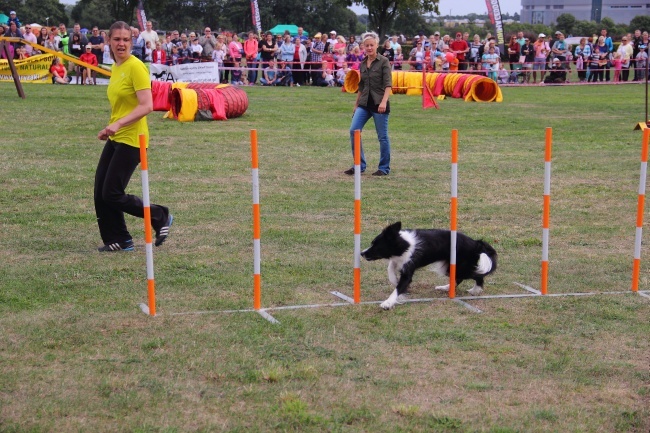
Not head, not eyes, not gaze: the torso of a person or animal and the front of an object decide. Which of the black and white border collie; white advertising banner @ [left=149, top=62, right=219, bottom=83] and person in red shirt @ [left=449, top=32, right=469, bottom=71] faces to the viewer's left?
the black and white border collie

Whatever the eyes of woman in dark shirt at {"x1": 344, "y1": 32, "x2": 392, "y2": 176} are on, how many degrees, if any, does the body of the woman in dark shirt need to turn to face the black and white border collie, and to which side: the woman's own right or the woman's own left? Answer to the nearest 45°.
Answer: approximately 45° to the woman's own left

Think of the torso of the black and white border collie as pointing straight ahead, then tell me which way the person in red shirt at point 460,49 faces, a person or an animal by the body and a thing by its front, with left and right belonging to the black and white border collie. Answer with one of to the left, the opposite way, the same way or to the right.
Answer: to the left

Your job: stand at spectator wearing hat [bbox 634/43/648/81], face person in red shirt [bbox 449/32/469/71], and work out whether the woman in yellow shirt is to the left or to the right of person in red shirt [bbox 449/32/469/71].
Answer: left

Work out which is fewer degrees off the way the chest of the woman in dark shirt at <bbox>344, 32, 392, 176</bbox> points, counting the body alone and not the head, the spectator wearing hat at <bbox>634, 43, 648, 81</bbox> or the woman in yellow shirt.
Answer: the woman in yellow shirt

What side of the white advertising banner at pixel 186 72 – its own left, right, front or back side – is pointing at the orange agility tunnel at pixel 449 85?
left

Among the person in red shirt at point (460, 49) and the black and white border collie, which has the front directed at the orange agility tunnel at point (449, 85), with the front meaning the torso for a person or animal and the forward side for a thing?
the person in red shirt

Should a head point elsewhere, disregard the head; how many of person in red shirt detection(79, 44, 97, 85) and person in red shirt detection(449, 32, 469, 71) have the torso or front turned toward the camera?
2

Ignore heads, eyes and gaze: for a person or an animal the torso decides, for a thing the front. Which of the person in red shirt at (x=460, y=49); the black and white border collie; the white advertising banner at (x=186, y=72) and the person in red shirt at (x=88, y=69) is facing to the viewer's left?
the black and white border collie

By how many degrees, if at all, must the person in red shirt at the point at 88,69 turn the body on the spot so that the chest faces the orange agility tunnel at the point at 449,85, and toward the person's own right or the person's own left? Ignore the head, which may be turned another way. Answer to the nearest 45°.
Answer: approximately 45° to the person's own left

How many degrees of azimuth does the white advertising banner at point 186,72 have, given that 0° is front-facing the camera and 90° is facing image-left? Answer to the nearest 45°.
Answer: approximately 0°

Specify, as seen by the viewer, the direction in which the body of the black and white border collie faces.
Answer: to the viewer's left

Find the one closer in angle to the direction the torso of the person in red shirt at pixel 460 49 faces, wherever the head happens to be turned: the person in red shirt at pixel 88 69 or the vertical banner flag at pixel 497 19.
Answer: the person in red shirt
